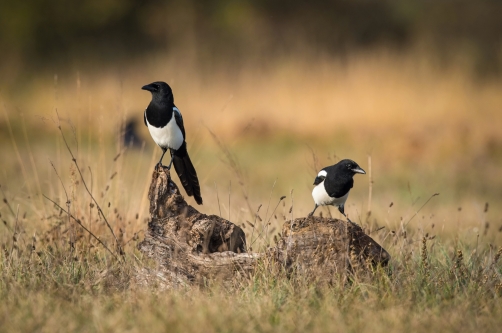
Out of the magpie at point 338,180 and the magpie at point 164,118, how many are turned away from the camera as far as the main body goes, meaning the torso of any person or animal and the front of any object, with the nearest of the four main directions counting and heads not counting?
0

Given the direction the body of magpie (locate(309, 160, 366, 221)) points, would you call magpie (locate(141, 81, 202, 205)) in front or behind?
behind

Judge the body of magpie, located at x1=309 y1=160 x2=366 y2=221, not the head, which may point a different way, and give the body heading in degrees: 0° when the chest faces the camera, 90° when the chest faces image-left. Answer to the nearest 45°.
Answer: approximately 315°

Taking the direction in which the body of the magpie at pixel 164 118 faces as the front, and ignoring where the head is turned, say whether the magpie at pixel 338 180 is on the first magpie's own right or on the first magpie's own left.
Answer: on the first magpie's own left

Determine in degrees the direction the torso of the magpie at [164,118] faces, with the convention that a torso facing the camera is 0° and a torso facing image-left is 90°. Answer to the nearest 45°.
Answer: approximately 45°
